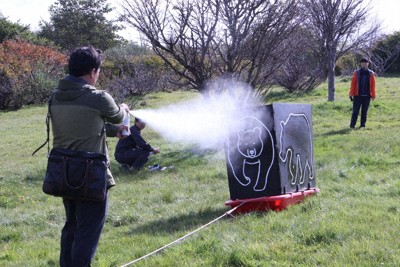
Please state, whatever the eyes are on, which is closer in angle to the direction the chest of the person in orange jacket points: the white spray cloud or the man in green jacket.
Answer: the man in green jacket

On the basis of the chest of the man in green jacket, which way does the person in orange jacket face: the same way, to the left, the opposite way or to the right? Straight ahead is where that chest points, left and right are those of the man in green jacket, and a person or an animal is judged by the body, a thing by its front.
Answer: the opposite way

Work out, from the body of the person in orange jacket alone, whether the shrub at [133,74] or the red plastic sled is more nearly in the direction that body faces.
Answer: the red plastic sled

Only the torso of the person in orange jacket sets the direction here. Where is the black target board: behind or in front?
in front

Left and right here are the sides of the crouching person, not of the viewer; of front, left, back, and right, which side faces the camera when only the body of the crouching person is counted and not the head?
right

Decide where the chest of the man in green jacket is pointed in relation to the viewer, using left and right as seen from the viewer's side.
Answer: facing away from the viewer and to the right of the viewer

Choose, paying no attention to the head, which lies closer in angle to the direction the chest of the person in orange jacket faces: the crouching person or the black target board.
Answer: the black target board

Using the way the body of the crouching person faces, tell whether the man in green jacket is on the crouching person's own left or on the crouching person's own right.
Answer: on the crouching person's own right

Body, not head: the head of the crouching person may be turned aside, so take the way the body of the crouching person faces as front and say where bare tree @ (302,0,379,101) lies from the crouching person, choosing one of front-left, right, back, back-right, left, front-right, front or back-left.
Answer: front-left

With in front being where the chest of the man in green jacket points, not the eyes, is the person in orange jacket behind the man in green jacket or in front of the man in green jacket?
in front
